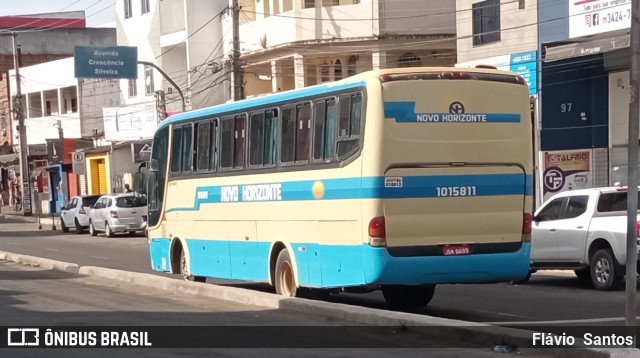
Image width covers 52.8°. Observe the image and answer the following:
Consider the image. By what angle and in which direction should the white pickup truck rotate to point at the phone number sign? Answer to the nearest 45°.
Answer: approximately 45° to its right

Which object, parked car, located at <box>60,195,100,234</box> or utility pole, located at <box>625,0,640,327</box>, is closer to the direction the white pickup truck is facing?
the parked car

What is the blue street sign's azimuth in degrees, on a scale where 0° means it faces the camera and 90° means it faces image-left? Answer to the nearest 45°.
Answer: approximately 0°

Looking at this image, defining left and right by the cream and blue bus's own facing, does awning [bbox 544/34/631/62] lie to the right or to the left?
on its right

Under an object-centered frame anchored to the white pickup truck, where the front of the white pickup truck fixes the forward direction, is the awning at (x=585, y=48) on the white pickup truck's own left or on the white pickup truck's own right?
on the white pickup truck's own right
